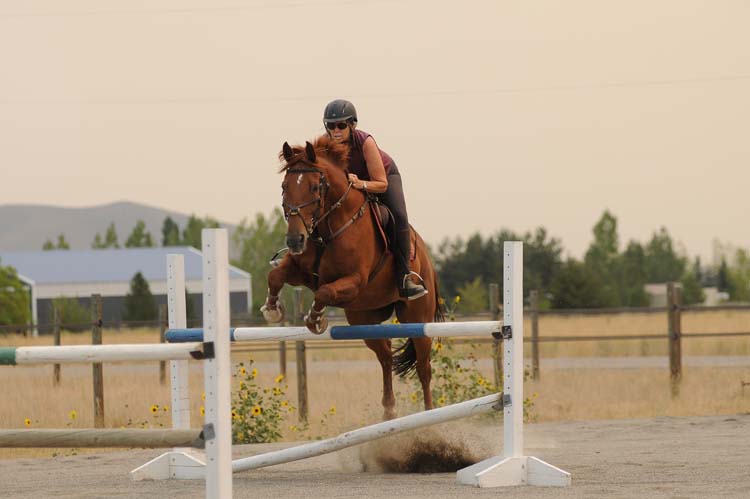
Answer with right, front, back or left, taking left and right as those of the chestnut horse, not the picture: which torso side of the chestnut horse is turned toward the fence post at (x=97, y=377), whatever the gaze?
right

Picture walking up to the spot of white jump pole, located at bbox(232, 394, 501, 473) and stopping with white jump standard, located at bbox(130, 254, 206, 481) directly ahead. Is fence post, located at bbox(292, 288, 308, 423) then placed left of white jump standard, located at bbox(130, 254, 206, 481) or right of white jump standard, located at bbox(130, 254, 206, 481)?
right

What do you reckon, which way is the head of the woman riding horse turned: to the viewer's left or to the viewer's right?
to the viewer's left

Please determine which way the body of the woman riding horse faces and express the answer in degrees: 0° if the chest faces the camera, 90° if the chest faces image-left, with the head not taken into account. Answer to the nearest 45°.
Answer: approximately 45°

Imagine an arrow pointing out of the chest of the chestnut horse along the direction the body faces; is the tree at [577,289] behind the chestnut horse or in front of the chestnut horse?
behind

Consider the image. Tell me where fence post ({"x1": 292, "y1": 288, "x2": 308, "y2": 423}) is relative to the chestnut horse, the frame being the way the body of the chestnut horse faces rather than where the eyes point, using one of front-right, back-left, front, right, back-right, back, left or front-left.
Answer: back-right

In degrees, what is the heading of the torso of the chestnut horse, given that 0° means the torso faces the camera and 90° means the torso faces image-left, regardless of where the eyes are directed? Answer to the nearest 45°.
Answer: approximately 45°

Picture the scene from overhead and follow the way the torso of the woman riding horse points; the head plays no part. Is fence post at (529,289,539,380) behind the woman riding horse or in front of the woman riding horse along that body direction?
behind

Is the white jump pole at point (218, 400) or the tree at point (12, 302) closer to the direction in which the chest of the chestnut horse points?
the white jump pole

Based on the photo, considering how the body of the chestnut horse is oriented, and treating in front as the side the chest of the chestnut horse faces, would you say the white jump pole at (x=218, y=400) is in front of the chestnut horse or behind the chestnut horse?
in front
